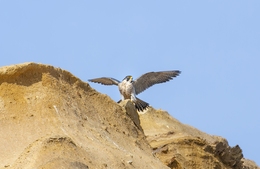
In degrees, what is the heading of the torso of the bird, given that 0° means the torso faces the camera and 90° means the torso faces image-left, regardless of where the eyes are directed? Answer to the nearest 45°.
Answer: approximately 45°
